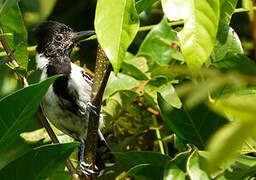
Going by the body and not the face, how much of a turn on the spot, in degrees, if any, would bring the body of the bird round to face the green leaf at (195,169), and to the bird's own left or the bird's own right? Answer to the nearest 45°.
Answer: approximately 45° to the bird's own left

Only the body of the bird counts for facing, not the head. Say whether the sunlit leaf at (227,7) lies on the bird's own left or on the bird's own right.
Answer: on the bird's own left
